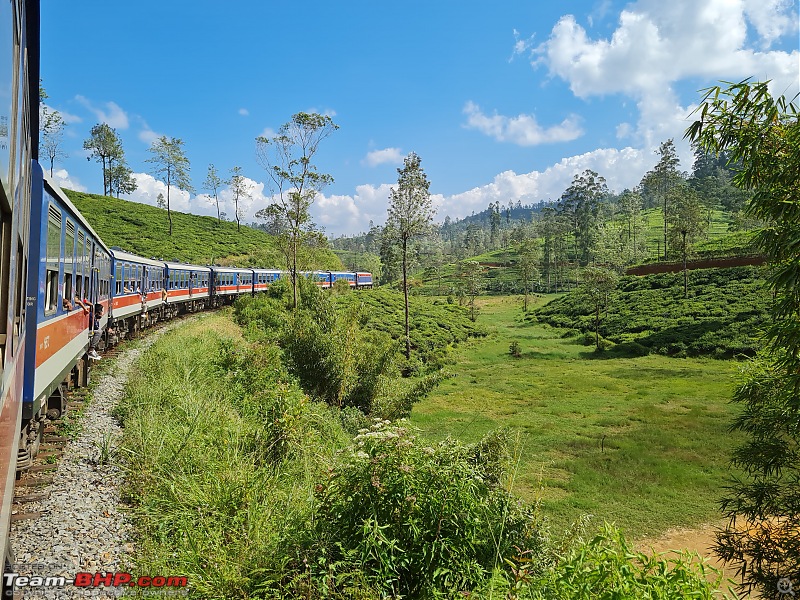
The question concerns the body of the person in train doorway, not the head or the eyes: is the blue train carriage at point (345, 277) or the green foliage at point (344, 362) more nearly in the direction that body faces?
the green foliage

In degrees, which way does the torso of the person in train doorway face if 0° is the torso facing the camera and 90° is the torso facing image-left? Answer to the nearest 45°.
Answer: approximately 270°

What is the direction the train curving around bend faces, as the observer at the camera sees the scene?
facing away from the viewer and to the right of the viewer

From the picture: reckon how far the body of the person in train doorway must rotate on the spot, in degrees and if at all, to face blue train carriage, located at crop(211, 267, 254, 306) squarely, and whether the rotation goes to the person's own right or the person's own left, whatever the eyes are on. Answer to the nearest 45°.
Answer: approximately 90° to the person's own left

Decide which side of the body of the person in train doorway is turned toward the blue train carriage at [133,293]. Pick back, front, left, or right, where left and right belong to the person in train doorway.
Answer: left

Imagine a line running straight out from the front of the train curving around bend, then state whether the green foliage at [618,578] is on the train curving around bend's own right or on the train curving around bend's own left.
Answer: on the train curving around bend's own right
